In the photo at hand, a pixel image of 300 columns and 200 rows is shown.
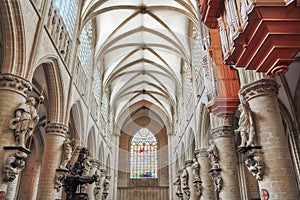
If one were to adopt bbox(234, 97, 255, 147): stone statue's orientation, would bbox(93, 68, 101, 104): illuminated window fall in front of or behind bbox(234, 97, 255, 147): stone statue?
in front

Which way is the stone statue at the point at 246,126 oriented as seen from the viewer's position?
to the viewer's left

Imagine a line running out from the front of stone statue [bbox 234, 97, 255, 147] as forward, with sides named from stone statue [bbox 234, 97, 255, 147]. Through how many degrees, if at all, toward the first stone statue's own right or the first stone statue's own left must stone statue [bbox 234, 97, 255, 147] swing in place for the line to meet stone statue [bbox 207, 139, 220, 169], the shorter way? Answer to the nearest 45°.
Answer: approximately 90° to the first stone statue's own right

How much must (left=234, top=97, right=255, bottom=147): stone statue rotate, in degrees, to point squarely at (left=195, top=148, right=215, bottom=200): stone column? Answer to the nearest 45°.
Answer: approximately 90° to its right

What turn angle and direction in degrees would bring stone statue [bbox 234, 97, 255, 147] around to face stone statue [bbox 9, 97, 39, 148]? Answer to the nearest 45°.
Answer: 0° — it already faces it

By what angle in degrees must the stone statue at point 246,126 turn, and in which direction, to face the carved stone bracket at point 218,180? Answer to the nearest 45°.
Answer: approximately 90° to its right

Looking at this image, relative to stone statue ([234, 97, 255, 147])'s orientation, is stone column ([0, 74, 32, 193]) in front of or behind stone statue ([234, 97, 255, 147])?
in front

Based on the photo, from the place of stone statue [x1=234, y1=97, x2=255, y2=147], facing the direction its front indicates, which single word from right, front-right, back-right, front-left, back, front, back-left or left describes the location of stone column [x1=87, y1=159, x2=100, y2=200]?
front-right

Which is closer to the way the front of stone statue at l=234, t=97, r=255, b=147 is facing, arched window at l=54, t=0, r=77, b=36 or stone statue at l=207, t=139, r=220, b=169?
the arched window

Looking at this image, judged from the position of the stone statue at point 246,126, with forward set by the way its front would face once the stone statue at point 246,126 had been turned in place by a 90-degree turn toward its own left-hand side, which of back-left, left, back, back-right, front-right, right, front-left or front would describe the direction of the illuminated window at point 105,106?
back-right

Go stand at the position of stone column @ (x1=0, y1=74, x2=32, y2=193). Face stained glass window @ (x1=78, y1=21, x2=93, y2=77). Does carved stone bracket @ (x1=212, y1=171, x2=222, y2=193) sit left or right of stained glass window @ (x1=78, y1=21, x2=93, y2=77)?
right

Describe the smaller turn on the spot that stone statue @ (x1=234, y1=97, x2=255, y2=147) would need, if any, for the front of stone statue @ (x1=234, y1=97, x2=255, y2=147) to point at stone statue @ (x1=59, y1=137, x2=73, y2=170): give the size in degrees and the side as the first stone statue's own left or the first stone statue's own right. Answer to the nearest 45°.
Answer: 0° — it already faces it

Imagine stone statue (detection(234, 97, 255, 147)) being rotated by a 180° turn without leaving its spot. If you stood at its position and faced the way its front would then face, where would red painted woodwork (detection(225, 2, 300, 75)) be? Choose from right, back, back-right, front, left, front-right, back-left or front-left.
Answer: right

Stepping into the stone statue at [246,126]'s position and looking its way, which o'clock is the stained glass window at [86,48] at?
The stained glass window is roughly at 1 o'clock from the stone statue.

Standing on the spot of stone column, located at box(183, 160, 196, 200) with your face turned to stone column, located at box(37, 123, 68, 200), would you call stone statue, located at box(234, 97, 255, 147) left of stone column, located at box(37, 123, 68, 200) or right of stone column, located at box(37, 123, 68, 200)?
left
